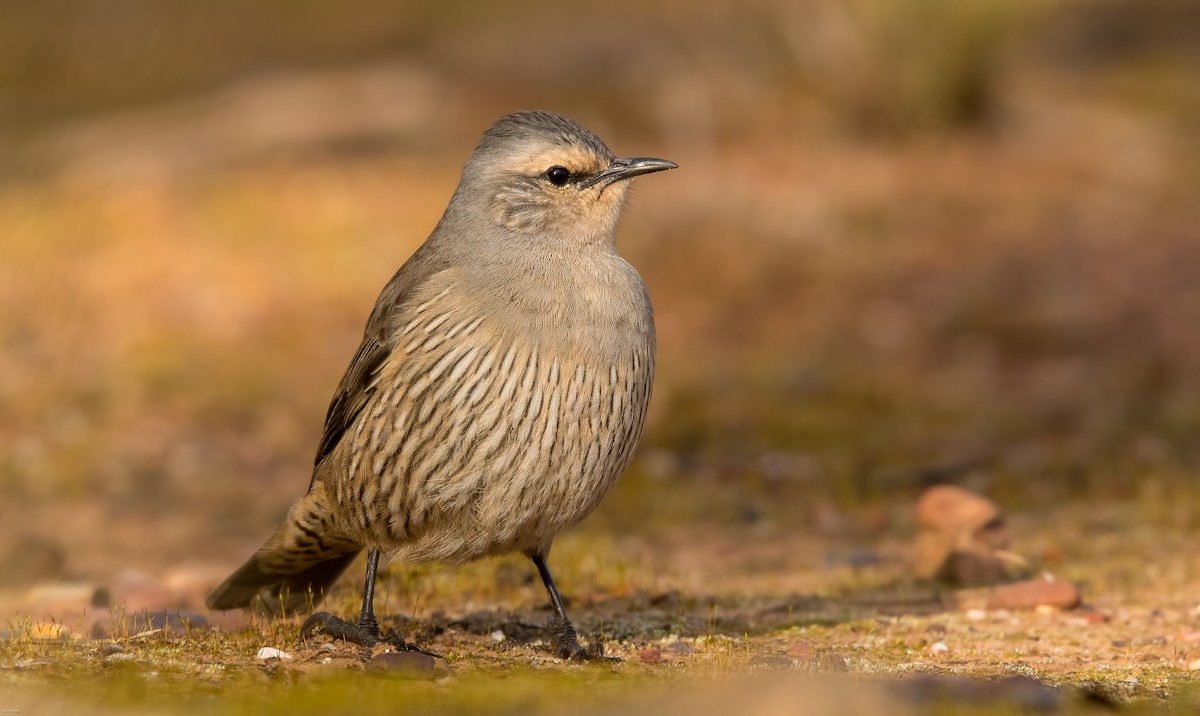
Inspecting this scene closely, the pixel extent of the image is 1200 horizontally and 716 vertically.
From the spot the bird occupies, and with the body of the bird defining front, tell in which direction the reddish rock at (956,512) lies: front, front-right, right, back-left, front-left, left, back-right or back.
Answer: left

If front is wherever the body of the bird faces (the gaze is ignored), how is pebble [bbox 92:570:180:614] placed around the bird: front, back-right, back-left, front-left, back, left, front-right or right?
back

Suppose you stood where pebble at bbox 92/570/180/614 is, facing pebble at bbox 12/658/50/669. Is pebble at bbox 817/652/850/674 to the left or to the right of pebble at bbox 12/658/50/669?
left

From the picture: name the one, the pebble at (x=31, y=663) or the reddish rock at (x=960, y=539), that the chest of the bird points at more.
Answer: the reddish rock

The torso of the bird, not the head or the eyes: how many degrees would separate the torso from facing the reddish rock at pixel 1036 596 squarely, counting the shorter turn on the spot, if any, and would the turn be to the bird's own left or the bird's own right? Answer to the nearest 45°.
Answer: approximately 45° to the bird's own left

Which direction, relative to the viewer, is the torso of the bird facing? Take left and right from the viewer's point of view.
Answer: facing the viewer and to the right of the viewer

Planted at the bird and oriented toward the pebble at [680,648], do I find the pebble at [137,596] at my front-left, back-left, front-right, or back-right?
back-left

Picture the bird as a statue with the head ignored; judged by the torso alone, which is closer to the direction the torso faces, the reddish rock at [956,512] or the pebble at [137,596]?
the reddish rock

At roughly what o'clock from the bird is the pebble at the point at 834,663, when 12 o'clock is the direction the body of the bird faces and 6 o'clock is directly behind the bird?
The pebble is roughly at 11 o'clock from the bird.
